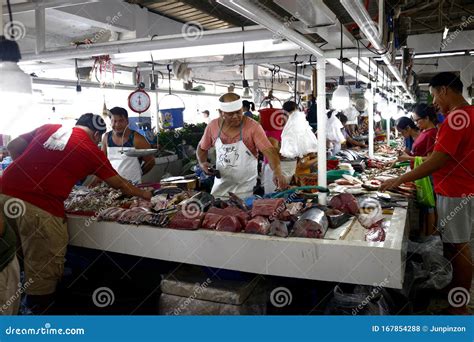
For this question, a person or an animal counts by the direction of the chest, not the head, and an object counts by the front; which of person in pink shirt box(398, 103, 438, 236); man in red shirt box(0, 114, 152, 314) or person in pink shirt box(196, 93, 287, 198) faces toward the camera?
person in pink shirt box(196, 93, 287, 198)

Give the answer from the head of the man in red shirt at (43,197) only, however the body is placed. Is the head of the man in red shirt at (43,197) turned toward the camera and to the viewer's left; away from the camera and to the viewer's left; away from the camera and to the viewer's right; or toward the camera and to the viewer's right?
away from the camera and to the viewer's right

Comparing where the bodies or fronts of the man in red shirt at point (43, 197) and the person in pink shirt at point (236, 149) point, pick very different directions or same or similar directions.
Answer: very different directions

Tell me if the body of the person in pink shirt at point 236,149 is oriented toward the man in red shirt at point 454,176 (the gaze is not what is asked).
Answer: no

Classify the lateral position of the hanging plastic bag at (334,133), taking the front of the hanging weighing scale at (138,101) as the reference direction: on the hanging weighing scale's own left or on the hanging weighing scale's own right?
on the hanging weighing scale's own left

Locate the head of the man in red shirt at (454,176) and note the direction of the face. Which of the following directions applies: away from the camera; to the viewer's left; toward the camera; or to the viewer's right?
to the viewer's left

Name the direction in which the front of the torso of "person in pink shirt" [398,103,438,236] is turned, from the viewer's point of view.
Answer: to the viewer's left

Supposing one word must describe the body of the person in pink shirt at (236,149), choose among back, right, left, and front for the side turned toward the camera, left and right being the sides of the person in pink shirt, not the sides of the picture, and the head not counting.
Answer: front

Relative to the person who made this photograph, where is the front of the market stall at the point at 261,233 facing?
facing the viewer

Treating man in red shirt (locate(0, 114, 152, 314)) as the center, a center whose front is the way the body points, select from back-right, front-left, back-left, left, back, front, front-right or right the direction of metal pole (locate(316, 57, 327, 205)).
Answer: front-right

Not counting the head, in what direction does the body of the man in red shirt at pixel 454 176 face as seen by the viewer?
to the viewer's left

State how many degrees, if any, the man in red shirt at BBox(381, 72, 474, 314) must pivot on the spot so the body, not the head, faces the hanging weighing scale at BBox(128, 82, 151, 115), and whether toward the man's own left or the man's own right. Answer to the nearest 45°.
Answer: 0° — they already face it

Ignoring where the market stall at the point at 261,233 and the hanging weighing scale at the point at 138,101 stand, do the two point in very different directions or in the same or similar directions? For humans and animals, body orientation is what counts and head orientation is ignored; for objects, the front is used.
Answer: same or similar directions

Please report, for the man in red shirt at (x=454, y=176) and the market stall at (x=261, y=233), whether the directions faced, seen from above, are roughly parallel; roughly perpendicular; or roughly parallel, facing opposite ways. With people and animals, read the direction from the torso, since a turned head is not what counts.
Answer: roughly perpendicular
